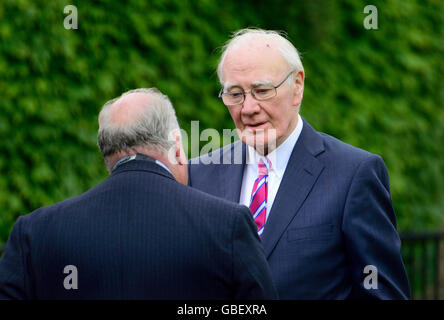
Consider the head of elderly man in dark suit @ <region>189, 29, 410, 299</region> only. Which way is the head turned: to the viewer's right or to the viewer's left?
to the viewer's left

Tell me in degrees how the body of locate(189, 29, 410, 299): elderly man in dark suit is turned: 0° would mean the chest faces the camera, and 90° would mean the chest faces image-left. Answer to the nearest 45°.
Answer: approximately 45°

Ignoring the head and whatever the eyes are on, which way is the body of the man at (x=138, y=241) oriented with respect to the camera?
away from the camera

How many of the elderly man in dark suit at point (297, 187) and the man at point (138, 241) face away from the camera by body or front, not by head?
1

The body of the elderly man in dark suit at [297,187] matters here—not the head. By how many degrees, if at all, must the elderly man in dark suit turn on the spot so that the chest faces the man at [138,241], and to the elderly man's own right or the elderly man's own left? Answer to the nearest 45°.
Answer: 0° — they already face them

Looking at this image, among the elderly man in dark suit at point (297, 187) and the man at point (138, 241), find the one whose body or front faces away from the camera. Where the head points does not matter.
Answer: the man
